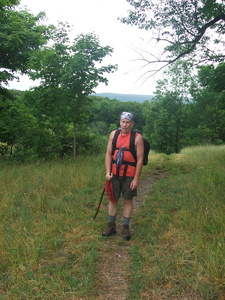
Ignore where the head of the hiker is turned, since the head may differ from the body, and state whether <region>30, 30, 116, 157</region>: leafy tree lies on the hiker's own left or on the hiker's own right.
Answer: on the hiker's own right

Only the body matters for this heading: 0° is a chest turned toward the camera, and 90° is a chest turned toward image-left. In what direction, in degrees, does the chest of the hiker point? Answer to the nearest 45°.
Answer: approximately 45°
